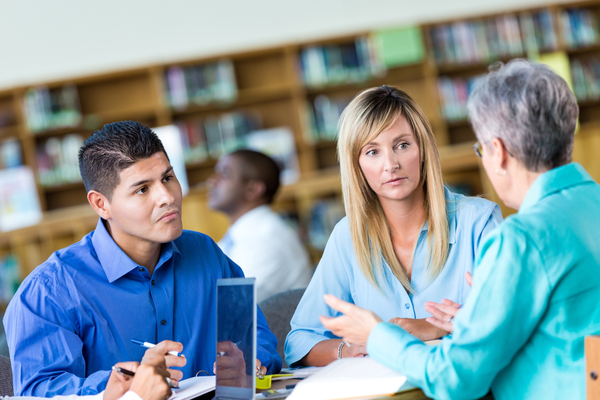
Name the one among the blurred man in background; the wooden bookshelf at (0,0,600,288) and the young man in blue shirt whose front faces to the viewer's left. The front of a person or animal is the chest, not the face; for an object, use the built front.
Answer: the blurred man in background

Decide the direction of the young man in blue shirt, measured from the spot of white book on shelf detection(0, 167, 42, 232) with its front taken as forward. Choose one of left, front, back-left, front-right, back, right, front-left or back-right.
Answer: front

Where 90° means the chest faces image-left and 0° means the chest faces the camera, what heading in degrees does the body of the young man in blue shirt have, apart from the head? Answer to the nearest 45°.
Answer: approximately 315°

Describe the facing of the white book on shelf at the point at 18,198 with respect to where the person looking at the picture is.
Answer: facing the viewer

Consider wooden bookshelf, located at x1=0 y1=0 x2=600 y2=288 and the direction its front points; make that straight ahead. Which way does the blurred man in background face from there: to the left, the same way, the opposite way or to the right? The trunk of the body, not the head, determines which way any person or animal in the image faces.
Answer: to the right

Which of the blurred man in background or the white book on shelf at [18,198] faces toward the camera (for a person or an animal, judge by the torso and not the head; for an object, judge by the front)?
the white book on shelf

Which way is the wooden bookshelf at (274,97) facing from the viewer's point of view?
toward the camera

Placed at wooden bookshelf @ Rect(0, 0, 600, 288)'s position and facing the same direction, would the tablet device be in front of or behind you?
in front

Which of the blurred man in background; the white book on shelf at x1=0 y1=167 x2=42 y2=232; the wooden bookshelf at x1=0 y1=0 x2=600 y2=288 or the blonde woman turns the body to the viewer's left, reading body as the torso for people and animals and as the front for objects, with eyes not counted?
the blurred man in background

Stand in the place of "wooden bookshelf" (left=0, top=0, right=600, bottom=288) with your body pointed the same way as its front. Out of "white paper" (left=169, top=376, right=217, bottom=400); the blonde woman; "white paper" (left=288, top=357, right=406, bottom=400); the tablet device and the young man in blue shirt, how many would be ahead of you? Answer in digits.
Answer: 5

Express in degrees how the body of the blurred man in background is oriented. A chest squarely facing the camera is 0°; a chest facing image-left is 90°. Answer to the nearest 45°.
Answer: approximately 90°

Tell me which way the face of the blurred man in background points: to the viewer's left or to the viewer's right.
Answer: to the viewer's left

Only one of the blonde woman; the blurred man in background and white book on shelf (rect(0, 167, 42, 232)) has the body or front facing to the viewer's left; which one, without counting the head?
the blurred man in background

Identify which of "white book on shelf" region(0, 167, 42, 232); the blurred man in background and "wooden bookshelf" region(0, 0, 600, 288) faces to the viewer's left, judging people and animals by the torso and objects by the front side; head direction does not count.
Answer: the blurred man in background

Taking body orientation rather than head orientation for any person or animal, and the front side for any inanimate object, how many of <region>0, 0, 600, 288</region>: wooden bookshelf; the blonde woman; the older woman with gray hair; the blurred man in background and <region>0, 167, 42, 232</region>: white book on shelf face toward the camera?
3

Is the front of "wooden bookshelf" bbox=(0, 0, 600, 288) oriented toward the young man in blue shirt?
yes

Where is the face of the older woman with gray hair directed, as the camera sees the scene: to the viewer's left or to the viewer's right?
to the viewer's left

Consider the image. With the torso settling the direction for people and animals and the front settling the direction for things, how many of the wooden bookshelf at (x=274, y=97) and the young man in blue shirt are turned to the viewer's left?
0

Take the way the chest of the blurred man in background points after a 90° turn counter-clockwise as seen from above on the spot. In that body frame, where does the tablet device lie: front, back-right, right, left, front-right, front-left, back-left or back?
front
